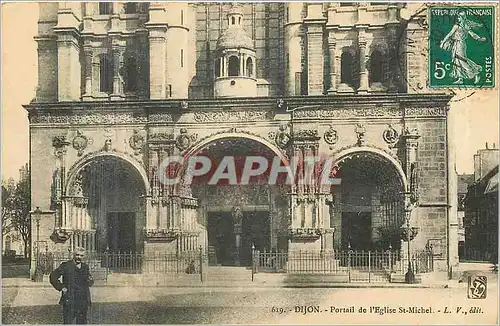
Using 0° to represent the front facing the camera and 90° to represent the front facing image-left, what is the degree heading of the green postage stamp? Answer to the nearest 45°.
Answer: approximately 0°
